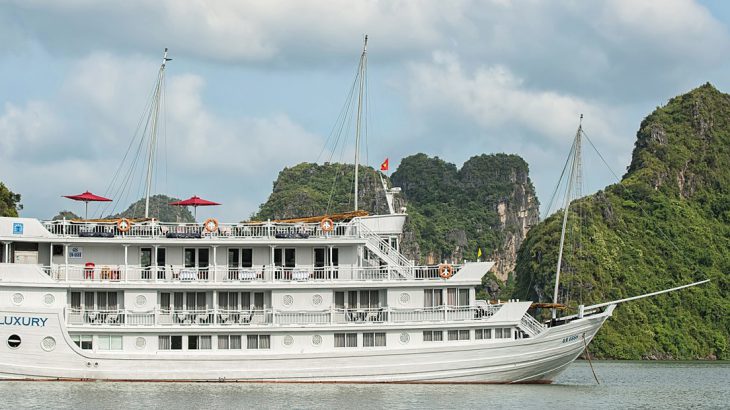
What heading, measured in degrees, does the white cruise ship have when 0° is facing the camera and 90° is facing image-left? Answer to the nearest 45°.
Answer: approximately 270°
